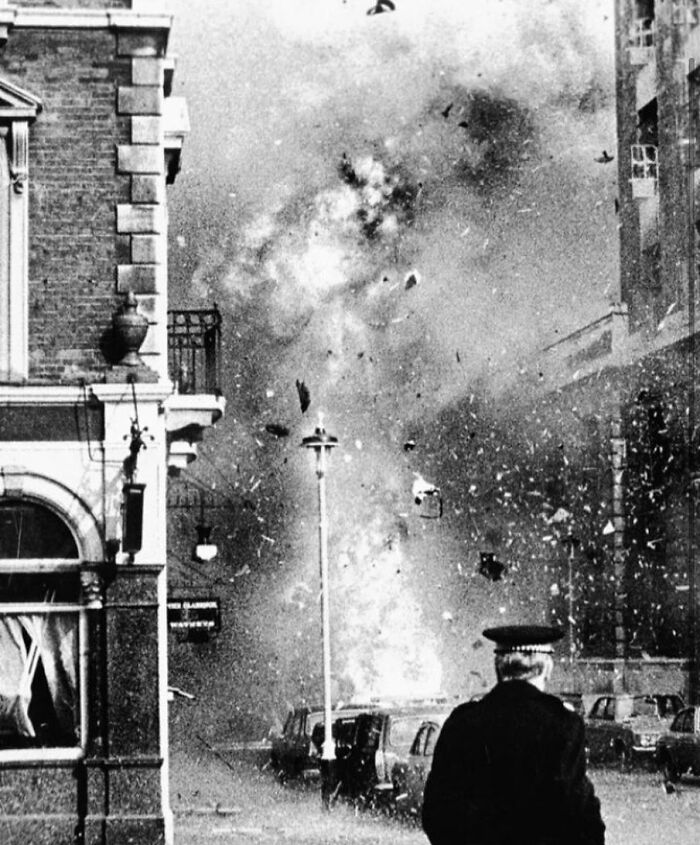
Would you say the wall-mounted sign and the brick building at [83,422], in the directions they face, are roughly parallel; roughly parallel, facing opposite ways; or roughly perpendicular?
roughly parallel

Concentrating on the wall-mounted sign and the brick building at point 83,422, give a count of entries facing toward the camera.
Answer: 2

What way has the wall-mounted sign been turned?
toward the camera

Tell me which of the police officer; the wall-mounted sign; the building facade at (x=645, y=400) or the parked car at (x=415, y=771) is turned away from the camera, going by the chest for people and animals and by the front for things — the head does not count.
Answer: the police officer

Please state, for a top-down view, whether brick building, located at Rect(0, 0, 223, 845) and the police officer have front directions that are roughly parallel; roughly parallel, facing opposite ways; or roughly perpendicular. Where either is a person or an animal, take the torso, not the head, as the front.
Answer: roughly parallel, facing opposite ways

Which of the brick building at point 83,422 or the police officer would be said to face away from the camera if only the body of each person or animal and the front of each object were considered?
the police officer

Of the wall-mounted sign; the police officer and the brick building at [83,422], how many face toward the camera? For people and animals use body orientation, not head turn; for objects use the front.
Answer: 2

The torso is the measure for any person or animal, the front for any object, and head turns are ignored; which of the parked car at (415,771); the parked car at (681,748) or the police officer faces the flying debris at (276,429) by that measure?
the police officer

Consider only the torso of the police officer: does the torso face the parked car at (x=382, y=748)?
yes

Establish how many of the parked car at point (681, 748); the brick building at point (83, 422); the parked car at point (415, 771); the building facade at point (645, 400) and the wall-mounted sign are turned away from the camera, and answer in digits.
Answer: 0

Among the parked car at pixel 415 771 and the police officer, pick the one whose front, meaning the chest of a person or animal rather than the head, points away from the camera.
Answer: the police officer

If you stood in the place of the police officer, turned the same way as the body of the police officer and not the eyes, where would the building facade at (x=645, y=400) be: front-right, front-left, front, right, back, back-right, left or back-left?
front

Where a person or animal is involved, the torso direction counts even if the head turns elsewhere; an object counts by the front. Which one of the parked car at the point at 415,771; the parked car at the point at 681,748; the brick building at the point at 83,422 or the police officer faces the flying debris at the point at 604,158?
the police officer

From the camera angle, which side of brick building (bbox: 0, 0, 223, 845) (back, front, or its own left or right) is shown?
front

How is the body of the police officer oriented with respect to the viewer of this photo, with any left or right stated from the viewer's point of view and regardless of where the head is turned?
facing away from the viewer

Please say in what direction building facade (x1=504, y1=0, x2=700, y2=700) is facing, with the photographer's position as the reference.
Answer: facing the viewer and to the left of the viewer
